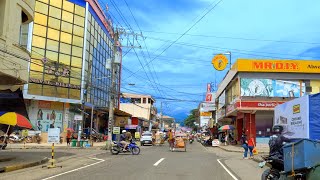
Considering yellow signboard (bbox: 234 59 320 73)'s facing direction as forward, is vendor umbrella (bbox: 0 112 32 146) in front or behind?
in front

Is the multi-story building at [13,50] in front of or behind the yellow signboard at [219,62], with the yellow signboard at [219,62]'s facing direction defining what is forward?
in front

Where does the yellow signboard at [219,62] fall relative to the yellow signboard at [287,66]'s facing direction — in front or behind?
in front

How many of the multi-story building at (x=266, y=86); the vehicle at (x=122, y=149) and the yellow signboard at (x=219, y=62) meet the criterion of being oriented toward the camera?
2

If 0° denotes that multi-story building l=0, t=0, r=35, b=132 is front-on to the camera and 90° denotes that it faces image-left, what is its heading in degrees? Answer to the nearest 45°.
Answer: approximately 315°

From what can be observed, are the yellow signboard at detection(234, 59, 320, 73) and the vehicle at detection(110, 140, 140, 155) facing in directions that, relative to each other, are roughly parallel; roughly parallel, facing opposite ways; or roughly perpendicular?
roughly perpendicular

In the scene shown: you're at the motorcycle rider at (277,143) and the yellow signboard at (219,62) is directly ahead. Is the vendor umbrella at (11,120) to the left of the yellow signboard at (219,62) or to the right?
left
